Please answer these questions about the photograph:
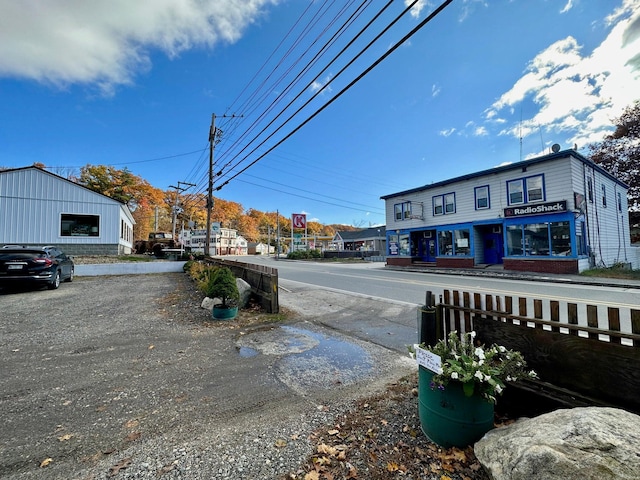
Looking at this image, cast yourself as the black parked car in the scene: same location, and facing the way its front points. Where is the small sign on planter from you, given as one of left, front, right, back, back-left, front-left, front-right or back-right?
back-right

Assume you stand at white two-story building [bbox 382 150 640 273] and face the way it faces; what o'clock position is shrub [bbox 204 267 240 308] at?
The shrub is roughly at 11 o'clock from the white two-story building.

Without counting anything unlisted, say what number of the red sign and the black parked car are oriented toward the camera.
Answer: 1

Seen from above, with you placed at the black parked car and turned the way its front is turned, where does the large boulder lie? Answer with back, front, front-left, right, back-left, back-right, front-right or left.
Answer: back-right

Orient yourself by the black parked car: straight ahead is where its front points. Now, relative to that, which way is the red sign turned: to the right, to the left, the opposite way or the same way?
the opposite way

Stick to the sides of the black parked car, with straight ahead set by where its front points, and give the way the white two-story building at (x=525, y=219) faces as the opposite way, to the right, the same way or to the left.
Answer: to the left

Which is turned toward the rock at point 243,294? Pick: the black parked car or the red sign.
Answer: the red sign

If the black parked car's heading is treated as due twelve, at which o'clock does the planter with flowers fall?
The planter with flowers is roughly at 4 o'clock from the black parked car.

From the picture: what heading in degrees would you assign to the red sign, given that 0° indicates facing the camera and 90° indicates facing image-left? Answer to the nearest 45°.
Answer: approximately 0°

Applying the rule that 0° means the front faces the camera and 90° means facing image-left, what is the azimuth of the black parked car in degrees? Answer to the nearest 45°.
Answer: approximately 225°

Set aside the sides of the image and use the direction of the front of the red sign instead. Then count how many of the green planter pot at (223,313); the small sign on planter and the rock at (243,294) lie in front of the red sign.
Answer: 3

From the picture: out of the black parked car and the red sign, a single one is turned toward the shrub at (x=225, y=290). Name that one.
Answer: the red sign

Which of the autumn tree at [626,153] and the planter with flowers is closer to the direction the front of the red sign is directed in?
the planter with flowers

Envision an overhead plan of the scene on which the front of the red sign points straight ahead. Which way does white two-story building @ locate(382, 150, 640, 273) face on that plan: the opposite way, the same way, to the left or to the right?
to the right
